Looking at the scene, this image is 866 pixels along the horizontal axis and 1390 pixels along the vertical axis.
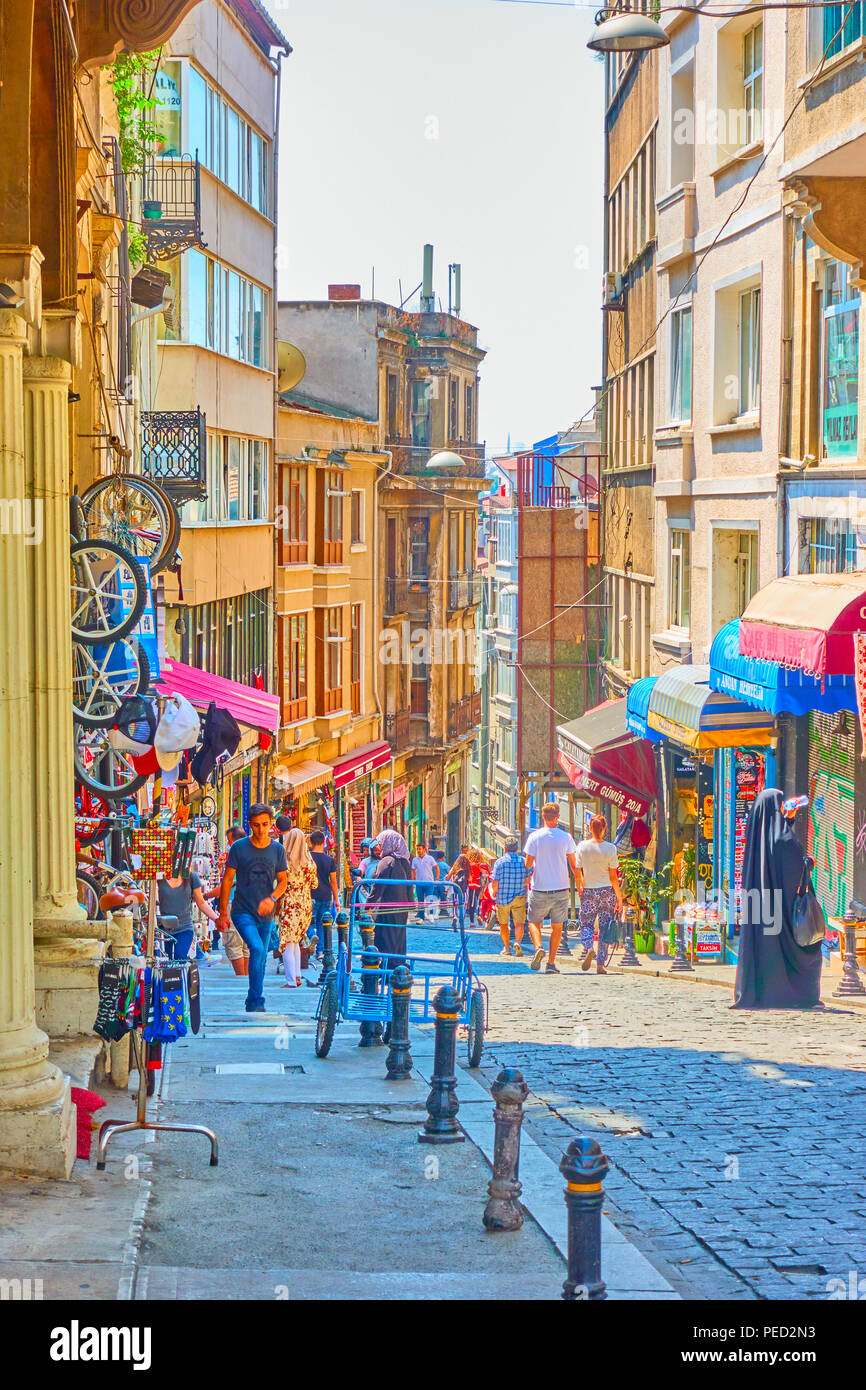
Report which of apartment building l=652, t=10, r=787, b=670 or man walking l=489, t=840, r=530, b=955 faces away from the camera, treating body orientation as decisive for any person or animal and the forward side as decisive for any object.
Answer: the man walking

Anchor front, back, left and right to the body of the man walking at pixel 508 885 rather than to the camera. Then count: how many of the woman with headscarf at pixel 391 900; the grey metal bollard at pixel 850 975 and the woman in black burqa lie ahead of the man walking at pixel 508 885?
0

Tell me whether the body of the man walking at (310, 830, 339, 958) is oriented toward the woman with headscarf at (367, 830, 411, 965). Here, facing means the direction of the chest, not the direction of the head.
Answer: no

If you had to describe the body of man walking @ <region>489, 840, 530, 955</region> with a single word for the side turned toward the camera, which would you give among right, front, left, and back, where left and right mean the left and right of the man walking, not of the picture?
back

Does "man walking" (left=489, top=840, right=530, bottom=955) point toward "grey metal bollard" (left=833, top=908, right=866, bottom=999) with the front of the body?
no

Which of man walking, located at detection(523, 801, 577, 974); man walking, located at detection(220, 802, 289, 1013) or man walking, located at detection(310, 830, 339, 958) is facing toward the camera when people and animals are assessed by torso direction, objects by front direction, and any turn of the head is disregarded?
man walking, located at detection(220, 802, 289, 1013)

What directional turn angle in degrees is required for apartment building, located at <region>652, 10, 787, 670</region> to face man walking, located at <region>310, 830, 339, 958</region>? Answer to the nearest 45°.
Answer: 0° — it already faces them

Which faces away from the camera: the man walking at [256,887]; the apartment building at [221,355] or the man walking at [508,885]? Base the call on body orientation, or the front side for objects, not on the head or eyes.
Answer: the man walking at [508,885]

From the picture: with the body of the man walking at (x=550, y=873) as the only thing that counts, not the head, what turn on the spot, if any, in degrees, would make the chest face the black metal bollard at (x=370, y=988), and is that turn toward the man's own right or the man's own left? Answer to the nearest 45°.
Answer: approximately 180°

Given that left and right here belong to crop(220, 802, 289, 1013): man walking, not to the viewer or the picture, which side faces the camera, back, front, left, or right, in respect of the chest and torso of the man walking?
front

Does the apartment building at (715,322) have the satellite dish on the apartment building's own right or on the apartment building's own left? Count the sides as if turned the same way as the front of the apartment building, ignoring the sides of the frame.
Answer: on the apartment building's own right

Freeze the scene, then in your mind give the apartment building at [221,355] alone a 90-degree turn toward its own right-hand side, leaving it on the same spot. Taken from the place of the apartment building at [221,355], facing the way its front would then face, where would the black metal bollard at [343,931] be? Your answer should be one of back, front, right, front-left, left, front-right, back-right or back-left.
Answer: front-left

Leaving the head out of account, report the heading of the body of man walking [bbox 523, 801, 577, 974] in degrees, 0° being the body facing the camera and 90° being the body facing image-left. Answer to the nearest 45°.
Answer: approximately 180°

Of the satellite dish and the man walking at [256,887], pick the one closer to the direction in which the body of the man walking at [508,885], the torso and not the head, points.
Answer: the satellite dish

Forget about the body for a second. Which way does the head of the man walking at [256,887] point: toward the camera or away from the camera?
toward the camera
